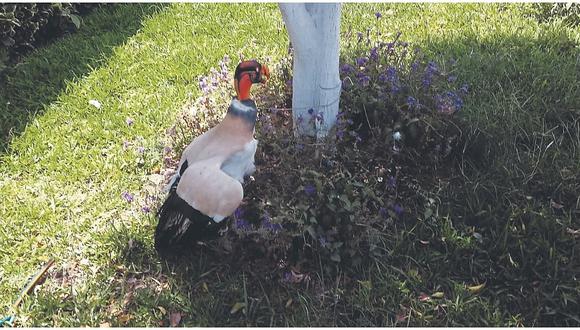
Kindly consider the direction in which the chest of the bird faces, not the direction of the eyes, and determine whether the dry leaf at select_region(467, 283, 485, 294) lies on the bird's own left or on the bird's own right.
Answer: on the bird's own right

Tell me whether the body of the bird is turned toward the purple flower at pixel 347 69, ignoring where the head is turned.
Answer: yes

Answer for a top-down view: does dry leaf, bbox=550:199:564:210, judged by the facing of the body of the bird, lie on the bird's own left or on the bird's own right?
on the bird's own right

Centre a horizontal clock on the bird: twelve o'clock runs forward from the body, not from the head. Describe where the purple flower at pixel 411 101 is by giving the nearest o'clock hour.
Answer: The purple flower is roughly at 1 o'clock from the bird.

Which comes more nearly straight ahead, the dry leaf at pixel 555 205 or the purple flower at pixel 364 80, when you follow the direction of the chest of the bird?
the purple flower

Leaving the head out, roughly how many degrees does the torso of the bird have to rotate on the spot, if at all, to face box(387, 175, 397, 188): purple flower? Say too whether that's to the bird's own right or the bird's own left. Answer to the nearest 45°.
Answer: approximately 45° to the bird's own right

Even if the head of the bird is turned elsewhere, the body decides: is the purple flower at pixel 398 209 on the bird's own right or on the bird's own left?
on the bird's own right

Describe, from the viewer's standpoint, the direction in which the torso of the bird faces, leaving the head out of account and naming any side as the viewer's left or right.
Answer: facing away from the viewer and to the right of the viewer

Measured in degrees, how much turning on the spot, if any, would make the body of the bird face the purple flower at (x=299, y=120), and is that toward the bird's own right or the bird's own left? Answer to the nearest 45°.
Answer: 0° — it already faces it

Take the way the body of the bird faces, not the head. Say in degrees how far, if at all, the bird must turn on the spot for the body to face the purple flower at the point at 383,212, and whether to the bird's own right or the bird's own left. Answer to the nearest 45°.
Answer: approximately 45° to the bird's own right
